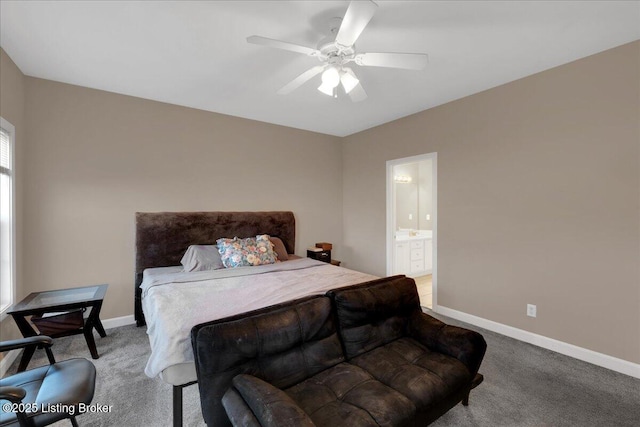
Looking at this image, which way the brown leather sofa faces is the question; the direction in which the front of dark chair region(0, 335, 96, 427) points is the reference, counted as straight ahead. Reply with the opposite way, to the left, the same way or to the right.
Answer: to the right

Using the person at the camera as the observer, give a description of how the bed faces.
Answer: facing the viewer and to the right of the viewer

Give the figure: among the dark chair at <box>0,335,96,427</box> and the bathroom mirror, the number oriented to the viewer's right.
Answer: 1

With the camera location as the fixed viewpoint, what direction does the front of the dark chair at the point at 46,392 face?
facing to the right of the viewer

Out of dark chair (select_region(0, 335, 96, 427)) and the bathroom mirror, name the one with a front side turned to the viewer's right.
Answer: the dark chair

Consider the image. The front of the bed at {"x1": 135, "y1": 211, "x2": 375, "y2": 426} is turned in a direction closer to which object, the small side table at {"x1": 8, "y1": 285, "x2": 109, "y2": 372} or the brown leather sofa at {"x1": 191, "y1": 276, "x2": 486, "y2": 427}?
the brown leather sofa

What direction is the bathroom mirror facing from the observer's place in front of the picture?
facing the viewer and to the left of the viewer

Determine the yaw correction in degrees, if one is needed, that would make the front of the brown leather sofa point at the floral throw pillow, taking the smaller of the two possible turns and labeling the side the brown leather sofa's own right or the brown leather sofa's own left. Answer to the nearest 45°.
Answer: approximately 180°

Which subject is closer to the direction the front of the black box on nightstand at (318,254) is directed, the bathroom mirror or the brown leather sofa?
the brown leather sofa

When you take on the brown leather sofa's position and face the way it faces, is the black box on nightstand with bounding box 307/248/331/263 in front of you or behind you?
behind

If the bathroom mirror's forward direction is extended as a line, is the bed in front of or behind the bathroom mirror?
in front

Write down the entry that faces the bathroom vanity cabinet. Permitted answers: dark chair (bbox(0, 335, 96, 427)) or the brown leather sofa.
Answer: the dark chair

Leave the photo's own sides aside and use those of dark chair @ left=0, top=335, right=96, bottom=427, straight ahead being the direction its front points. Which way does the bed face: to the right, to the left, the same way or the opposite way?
to the right
